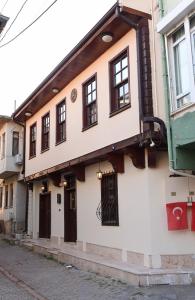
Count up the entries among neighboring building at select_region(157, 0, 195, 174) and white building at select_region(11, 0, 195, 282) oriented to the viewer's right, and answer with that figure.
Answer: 0

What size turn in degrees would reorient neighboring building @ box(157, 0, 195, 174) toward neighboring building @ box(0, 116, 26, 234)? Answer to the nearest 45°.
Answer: approximately 90° to its right

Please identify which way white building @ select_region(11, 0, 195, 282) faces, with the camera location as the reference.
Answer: facing the viewer and to the left of the viewer

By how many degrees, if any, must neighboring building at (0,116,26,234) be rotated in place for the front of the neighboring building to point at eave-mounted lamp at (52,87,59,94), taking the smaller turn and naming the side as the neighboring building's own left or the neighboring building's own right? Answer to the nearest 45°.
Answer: approximately 45° to the neighboring building's own left

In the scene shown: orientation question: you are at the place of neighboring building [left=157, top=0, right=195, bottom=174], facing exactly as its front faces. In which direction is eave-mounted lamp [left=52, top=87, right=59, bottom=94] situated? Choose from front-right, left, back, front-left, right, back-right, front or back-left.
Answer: right

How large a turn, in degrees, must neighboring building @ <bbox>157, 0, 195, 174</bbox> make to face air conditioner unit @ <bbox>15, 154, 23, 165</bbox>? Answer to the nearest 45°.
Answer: approximately 90° to its right

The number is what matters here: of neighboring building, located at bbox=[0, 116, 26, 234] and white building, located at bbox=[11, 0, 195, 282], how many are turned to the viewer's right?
0

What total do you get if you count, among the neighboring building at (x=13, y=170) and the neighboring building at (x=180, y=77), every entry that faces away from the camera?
0
